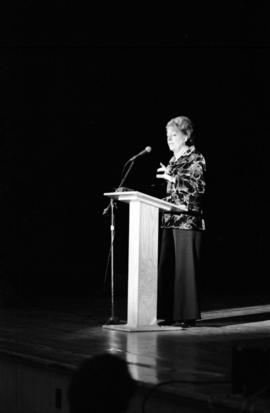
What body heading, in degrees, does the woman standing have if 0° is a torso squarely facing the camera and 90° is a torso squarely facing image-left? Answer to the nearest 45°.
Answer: approximately 90°

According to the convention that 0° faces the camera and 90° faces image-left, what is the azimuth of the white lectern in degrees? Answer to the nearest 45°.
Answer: approximately 45°

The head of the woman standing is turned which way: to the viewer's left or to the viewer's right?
to the viewer's left
